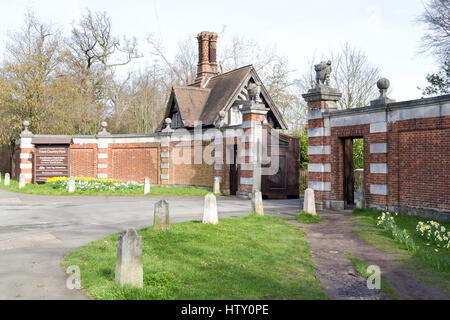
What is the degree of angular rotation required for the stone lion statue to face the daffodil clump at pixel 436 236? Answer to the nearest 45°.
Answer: approximately 45° to its left

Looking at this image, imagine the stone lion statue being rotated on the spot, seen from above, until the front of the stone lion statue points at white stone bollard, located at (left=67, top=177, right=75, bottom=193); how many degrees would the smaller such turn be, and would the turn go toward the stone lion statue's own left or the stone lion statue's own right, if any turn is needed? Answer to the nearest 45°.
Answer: approximately 45° to the stone lion statue's own right

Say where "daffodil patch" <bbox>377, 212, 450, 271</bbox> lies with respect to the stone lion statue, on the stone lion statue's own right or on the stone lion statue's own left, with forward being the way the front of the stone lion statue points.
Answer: on the stone lion statue's own left

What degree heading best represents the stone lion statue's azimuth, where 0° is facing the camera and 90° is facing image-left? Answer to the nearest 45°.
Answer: approximately 45°

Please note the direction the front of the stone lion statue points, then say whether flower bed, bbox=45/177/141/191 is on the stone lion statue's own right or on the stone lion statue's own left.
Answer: on the stone lion statue's own right

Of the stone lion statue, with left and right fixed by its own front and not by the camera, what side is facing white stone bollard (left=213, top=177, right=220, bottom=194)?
right

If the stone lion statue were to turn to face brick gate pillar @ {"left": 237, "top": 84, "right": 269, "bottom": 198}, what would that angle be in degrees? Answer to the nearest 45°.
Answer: approximately 90° to its right

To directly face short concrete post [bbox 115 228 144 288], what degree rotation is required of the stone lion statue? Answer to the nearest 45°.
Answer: approximately 45° to its left
